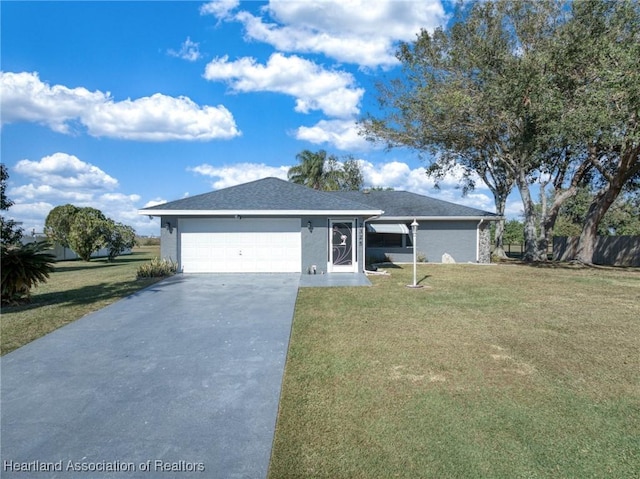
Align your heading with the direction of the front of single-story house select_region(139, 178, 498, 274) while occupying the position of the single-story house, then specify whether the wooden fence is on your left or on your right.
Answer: on your left

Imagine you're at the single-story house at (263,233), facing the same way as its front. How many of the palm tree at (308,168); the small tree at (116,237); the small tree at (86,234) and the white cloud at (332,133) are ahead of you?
0

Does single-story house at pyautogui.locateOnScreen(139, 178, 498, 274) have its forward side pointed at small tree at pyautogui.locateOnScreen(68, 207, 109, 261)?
no

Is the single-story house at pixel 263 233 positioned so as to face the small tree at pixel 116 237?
no

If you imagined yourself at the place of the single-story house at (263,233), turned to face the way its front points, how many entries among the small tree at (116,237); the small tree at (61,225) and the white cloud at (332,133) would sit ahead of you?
0

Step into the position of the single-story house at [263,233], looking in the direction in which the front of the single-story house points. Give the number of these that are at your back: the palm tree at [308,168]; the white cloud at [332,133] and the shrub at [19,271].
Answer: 2

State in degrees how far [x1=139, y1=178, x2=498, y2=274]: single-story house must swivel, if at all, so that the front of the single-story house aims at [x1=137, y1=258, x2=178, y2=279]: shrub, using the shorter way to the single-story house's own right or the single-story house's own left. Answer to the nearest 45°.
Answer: approximately 90° to the single-story house's own right

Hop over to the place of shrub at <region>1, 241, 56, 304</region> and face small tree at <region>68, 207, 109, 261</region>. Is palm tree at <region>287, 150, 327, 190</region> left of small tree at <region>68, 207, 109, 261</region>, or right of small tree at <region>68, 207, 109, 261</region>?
right

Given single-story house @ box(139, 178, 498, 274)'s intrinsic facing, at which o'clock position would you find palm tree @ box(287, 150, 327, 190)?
The palm tree is roughly at 6 o'clock from the single-story house.

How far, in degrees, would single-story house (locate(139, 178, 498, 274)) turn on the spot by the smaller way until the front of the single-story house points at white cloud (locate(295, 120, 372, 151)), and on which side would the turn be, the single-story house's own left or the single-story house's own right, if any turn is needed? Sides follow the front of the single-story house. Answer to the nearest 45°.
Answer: approximately 180°

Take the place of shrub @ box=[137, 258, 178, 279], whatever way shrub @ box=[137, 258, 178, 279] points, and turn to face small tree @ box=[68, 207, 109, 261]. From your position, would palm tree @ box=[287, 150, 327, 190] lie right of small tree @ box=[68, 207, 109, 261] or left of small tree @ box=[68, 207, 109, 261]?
right

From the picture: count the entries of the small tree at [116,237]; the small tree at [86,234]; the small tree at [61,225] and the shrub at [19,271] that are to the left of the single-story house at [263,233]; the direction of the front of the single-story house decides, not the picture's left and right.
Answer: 0

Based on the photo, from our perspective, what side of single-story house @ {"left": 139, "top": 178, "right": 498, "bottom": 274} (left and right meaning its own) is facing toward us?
front

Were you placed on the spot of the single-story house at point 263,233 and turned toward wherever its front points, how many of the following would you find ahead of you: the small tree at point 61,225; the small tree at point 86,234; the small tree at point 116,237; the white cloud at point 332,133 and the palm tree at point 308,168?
0

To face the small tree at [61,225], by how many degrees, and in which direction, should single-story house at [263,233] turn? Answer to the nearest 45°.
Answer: approximately 135° to its right
